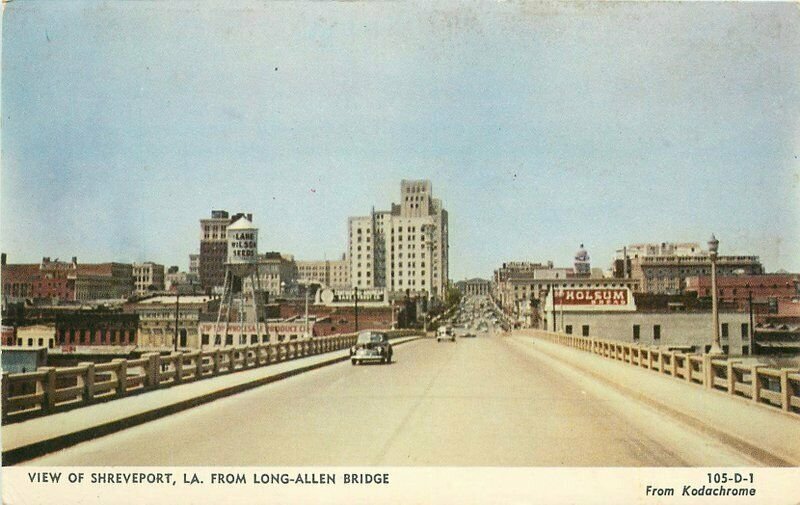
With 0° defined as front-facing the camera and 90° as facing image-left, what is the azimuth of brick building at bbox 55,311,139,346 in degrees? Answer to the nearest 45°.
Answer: approximately 0°

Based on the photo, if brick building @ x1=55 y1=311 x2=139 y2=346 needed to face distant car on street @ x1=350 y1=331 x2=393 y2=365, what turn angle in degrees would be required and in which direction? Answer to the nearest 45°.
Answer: approximately 45° to its left
